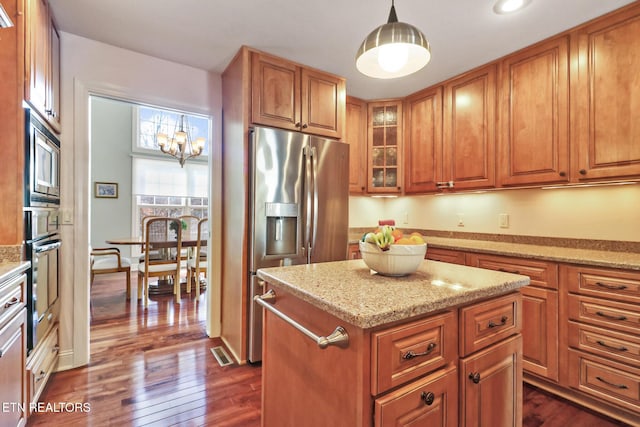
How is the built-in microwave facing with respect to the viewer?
to the viewer's right

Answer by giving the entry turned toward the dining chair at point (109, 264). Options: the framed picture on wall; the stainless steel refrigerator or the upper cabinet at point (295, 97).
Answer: the framed picture on wall

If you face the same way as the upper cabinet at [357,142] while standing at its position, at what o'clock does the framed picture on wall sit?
The framed picture on wall is roughly at 5 o'clock from the upper cabinet.

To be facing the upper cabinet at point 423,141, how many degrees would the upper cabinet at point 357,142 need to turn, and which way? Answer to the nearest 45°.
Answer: approximately 45° to its left

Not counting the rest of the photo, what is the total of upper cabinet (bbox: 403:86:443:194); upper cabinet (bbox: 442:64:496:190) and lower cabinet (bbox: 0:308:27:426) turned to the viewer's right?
1

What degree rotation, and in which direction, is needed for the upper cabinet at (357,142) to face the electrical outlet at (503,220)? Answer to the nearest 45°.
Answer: approximately 45° to its left

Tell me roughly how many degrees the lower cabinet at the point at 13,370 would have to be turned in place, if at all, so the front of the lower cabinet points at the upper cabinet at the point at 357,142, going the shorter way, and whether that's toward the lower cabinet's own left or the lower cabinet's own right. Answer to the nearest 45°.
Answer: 0° — it already faces it

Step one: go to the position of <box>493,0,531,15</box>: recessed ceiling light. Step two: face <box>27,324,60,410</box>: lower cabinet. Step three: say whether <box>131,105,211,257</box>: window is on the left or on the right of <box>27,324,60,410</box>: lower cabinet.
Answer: right

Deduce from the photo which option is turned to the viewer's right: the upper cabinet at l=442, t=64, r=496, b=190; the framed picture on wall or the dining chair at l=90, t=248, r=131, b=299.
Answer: the dining chair

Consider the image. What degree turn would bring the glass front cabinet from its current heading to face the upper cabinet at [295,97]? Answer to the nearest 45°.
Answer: approximately 45° to its right

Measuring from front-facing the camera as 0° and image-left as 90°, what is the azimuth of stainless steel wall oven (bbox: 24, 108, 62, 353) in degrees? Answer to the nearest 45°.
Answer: approximately 270°
